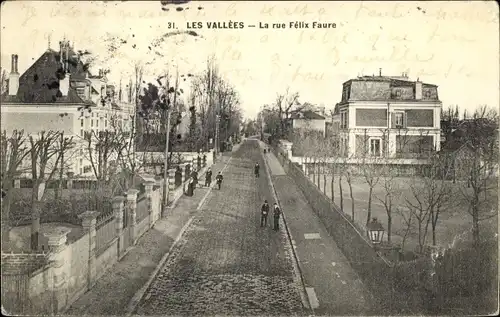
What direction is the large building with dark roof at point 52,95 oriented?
to the viewer's right

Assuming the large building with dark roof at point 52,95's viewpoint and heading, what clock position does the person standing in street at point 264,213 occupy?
The person standing in street is roughly at 11 o'clock from the large building with dark roof.

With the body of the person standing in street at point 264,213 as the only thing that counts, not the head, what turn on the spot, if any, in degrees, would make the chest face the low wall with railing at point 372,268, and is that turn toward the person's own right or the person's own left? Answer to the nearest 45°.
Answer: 0° — they already face it

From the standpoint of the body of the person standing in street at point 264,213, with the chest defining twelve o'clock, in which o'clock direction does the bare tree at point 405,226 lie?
The bare tree is roughly at 10 o'clock from the person standing in street.

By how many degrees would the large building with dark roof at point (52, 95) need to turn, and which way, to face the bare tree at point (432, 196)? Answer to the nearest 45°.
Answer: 0° — it already faces it

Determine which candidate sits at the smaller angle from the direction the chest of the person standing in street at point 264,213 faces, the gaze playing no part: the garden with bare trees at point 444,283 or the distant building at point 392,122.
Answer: the garden with bare trees

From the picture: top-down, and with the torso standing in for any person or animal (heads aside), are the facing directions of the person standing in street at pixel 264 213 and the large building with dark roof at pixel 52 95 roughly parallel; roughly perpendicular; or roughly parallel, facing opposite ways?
roughly perpendicular

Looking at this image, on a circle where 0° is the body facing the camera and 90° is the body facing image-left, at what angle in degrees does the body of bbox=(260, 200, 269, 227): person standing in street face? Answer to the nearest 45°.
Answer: approximately 0°

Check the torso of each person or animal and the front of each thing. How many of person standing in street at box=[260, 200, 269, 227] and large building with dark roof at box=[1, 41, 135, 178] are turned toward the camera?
1

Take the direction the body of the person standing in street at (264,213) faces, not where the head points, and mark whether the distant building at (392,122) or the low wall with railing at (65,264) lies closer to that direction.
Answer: the low wall with railing
